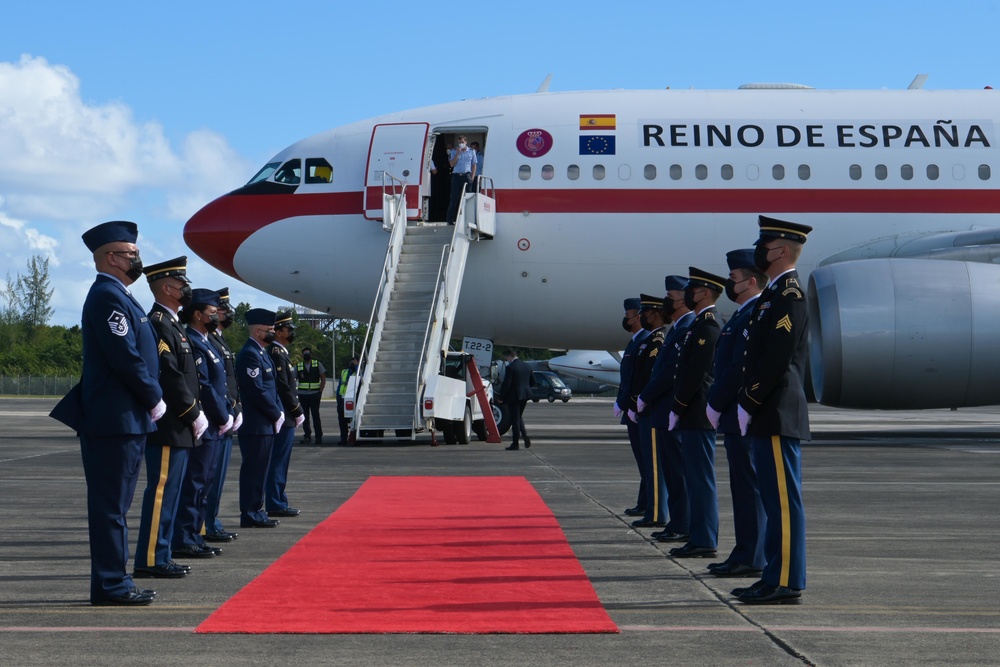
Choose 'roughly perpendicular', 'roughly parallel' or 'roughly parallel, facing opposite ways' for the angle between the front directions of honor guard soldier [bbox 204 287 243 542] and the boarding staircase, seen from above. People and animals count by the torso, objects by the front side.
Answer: roughly perpendicular

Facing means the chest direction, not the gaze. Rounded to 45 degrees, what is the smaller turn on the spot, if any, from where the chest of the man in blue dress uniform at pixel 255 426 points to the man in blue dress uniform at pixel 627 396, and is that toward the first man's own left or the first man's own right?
0° — they already face them

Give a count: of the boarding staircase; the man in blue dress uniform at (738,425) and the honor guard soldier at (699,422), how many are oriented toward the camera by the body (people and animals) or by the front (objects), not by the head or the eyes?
1

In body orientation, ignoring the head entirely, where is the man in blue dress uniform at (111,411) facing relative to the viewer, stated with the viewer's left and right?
facing to the right of the viewer

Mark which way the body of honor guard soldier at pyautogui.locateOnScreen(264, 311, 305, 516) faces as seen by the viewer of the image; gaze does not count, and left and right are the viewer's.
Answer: facing to the right of the viewer

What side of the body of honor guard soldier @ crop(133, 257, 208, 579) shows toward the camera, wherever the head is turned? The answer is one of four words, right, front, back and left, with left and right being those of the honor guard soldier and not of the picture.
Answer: right

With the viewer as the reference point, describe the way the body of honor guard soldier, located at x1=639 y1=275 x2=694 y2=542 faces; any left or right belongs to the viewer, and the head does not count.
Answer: facing to the left of the viewer

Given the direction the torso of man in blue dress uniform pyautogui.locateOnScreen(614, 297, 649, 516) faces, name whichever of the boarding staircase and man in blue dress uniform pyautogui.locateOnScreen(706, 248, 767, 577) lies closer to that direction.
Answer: the boarding staircase

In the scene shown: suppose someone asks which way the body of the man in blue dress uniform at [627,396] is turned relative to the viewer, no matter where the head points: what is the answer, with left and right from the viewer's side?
facing to the left of the viewer

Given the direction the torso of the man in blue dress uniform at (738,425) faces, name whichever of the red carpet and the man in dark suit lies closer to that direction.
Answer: the red carpet

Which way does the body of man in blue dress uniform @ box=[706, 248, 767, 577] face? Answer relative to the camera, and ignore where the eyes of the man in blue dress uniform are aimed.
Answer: to the viewer's left

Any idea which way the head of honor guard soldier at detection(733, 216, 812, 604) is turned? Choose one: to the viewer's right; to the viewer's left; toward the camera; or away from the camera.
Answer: to the viewer's left
